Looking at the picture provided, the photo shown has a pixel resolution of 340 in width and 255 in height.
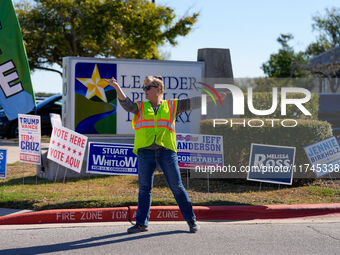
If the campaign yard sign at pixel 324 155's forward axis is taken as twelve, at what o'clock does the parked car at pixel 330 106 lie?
The parked car is roughly at 6 o'clock from the campaign yard sign.

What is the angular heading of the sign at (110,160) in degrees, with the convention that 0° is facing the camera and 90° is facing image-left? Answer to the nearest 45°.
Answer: approximately 0°

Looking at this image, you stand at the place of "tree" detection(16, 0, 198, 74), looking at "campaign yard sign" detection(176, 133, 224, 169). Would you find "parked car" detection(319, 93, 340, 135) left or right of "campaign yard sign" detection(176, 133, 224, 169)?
left

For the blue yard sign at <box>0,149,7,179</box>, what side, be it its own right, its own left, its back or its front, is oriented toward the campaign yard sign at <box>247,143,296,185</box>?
left

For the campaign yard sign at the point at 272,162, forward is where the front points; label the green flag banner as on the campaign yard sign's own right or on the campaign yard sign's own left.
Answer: on the campaign yard sign's own right

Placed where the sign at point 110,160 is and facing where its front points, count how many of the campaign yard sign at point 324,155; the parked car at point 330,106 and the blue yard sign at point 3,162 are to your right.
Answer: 1

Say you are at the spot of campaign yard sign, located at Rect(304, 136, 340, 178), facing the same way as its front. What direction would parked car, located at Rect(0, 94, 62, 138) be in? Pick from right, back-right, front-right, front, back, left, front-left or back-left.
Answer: back-right

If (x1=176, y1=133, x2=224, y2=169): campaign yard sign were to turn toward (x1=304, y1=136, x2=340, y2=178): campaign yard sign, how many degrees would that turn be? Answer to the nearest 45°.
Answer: approximately 90° to its left

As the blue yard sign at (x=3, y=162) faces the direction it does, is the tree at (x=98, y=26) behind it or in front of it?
behind
